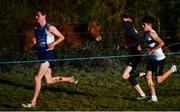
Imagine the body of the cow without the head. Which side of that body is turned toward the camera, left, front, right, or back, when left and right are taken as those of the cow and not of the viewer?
right
